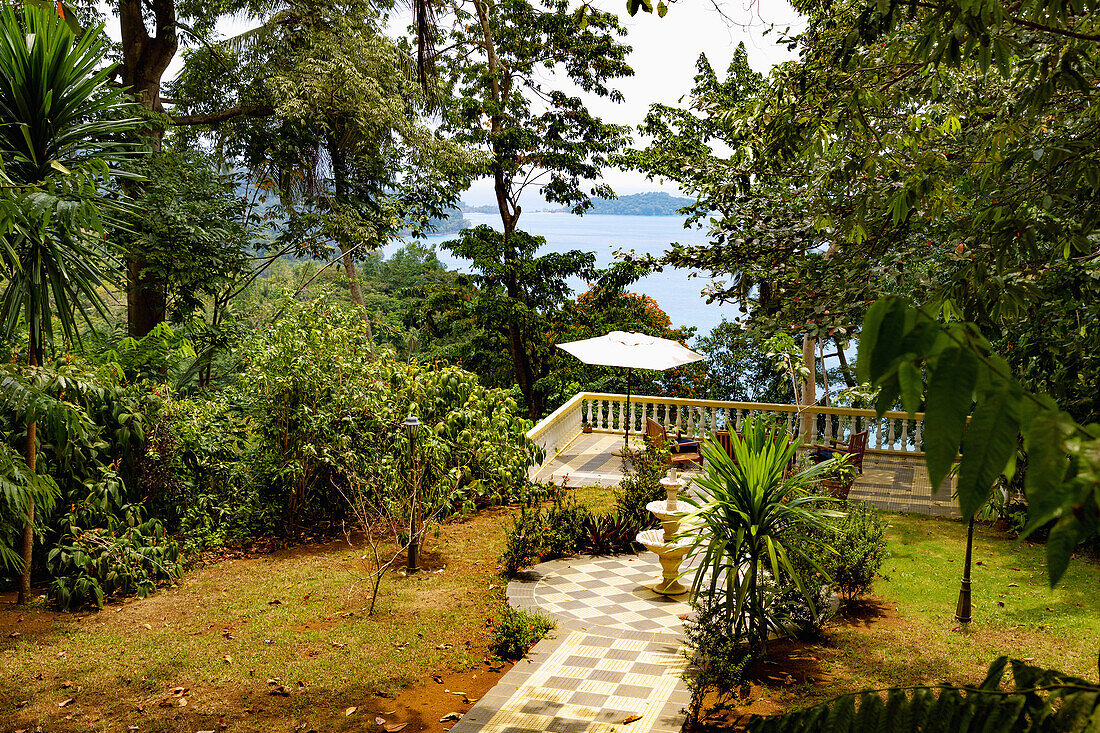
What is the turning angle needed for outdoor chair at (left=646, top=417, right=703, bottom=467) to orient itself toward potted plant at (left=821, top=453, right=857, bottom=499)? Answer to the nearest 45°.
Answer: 0° — it already faces it

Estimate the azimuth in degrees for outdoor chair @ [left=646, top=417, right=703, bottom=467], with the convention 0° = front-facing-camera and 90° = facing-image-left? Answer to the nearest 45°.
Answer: approximately 315°

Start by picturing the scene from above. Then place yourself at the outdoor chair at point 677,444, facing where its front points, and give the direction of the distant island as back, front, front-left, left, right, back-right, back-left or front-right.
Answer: back-left

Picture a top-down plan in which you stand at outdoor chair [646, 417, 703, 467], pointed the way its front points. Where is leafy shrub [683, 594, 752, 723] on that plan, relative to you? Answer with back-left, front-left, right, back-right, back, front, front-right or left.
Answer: front-right

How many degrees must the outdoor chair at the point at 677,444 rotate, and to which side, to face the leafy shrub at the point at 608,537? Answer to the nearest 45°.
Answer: approximately 45° to its right
